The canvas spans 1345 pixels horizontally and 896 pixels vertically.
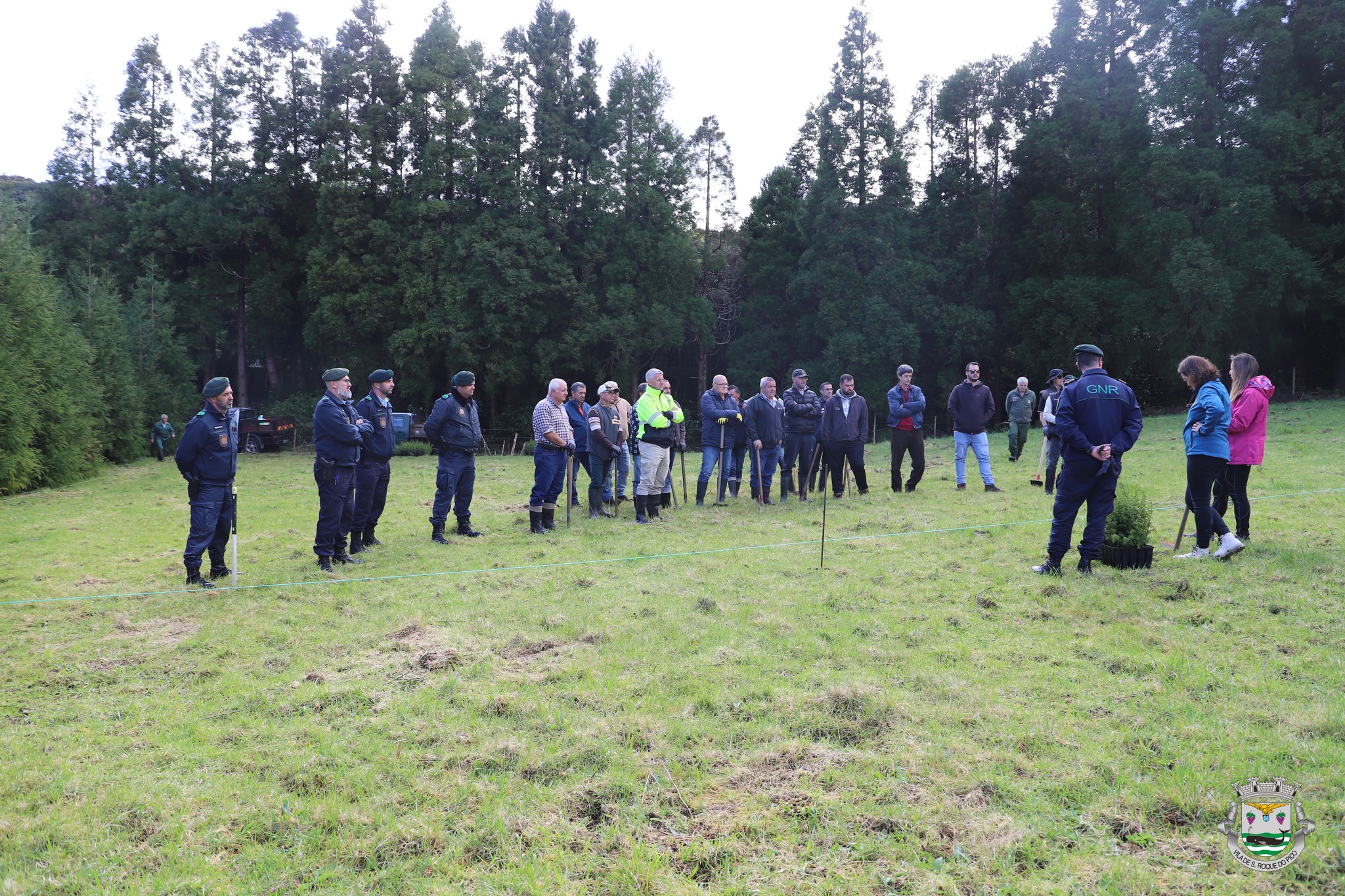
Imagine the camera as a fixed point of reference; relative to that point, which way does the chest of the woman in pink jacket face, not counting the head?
to the viewer's left

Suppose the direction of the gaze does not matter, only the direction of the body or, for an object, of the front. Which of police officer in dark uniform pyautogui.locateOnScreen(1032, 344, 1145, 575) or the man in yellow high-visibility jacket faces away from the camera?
the police officer in dark uniform

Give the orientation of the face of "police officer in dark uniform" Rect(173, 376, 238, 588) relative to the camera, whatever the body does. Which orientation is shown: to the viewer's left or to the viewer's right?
to the viewer's right

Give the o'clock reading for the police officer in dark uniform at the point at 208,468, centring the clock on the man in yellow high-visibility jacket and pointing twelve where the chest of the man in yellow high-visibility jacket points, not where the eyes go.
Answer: The police officer in dark uniform is roughly at 3 o'clock from the man in yellow high-visibility jacket.

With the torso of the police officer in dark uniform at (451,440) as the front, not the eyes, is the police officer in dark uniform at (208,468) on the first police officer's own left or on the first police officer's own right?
on the first police officer's own right

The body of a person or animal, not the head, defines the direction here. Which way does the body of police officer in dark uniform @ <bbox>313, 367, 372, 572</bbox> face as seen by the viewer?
to the viewer's right

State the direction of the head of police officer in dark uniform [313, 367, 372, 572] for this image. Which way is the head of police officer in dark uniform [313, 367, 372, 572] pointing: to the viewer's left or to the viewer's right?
to the viewer's right

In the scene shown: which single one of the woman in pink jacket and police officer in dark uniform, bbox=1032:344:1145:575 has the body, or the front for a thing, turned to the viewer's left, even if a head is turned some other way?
the woman in pink jacket

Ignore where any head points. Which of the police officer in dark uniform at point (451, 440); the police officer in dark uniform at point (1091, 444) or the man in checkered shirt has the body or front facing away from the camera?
the police officer in dark uniform at point (1091, 444)

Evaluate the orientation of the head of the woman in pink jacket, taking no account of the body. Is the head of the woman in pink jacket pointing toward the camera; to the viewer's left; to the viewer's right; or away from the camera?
to the viewer's left

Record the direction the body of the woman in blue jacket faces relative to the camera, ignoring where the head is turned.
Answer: to the viewer's left

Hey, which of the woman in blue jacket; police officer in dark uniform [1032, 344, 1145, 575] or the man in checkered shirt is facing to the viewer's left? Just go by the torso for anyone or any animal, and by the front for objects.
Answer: the woman in blue jacket
